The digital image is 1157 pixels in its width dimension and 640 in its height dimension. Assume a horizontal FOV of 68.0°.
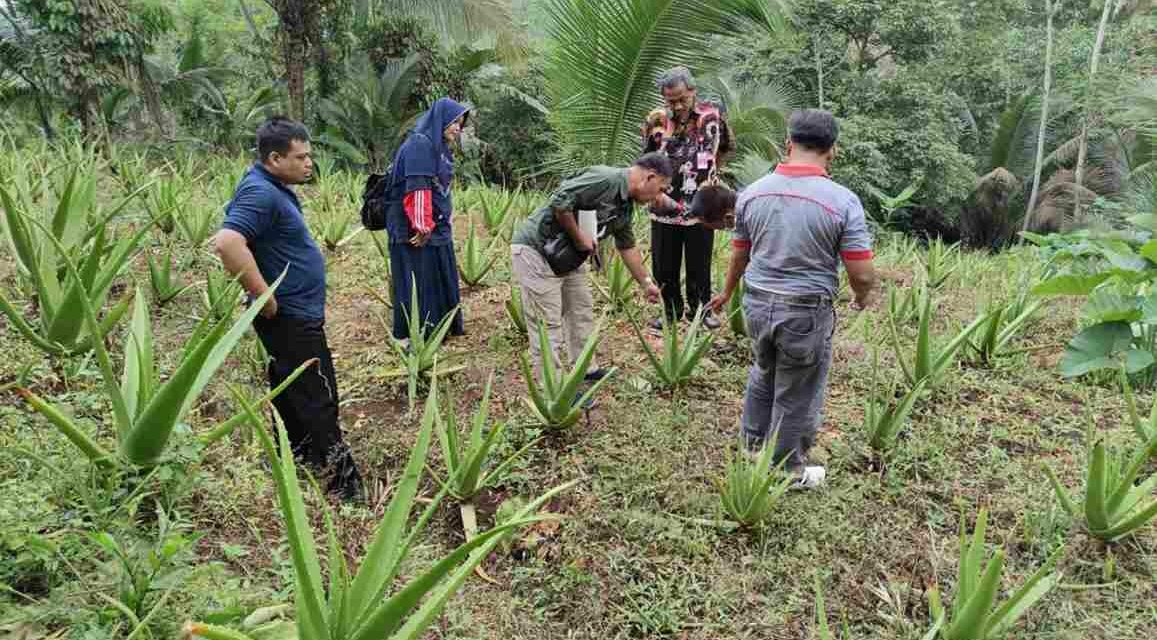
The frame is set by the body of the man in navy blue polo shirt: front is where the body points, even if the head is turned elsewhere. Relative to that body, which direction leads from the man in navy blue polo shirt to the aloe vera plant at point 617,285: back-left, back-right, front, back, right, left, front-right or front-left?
front-left

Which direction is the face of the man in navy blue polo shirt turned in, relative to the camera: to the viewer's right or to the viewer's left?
to the viewer's right

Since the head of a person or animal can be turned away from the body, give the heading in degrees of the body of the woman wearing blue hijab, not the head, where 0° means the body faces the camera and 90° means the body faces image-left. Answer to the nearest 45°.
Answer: approximately 270°

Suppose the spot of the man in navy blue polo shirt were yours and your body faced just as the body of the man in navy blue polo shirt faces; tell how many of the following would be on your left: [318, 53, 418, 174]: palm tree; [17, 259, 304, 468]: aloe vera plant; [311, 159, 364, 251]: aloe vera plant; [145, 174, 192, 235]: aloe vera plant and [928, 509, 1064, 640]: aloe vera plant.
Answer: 3

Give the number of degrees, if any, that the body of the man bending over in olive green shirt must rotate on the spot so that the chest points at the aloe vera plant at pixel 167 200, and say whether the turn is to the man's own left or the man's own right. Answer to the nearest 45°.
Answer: approximately 135° to the man's own left

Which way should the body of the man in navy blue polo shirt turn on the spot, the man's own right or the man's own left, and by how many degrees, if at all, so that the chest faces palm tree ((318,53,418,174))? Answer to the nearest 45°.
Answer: approximately 90° to the man's own left

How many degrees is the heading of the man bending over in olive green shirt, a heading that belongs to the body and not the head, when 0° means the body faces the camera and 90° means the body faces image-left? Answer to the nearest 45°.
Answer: approximately 270°

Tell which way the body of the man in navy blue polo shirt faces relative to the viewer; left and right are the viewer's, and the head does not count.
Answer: facing to the right of the viewer

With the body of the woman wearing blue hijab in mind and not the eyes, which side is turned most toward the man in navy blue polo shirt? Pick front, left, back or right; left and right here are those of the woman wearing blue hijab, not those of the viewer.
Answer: right
